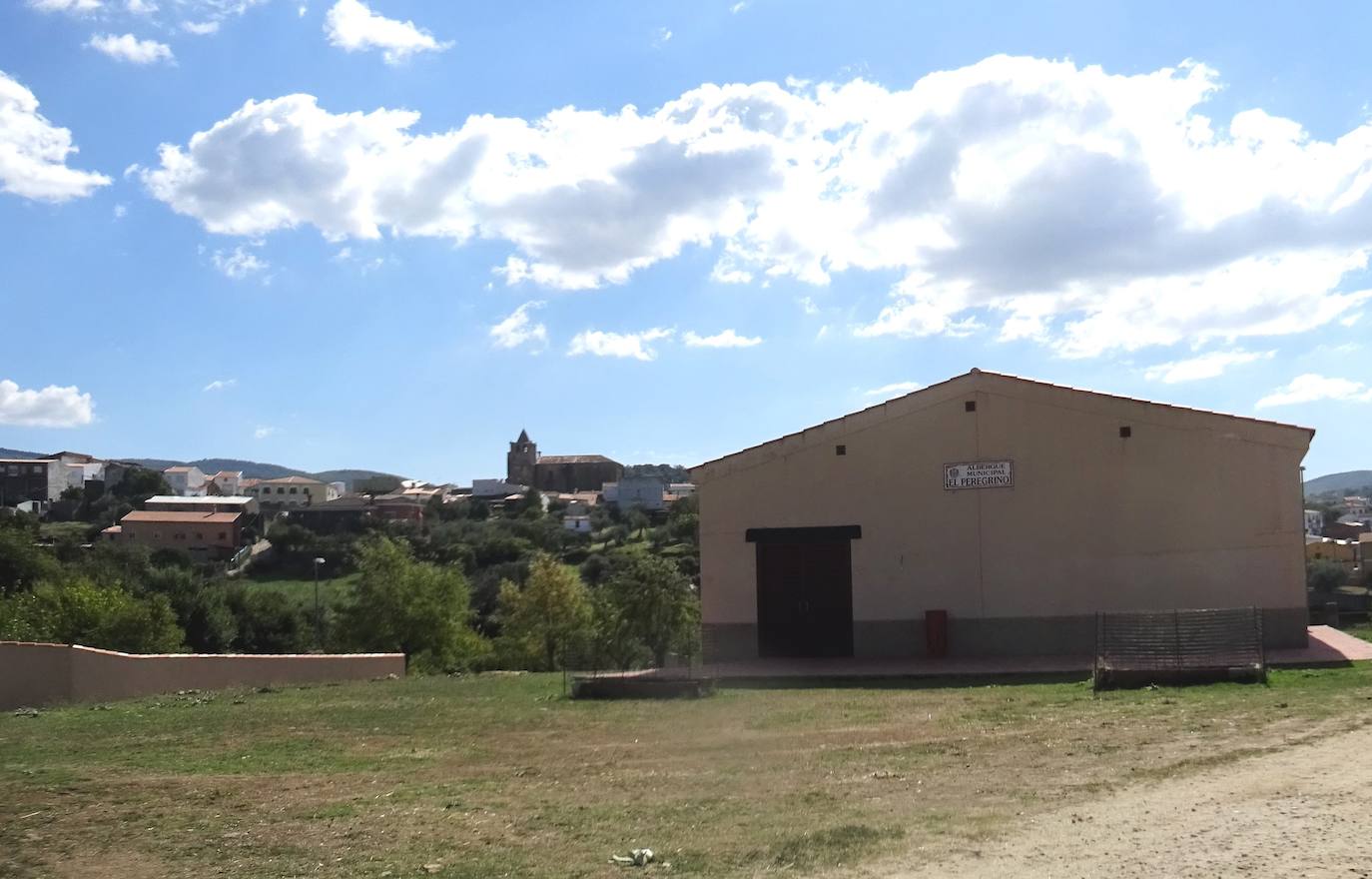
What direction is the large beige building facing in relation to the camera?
toward the camera

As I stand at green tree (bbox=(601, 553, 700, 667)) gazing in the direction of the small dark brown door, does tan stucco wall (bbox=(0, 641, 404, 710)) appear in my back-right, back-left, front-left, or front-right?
back-right

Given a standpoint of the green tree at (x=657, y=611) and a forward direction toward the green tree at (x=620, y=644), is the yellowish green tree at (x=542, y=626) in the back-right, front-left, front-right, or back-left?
front-right

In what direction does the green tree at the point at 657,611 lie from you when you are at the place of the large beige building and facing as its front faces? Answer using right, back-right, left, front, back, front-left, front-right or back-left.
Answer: right

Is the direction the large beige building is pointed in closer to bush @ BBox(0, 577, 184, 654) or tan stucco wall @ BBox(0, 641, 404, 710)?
the tan stucco wall

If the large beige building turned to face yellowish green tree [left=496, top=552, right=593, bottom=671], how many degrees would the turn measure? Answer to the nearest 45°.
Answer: approximately 135° to its right

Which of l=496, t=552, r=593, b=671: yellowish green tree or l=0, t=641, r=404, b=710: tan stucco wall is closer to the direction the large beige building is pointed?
the tan stucco wall

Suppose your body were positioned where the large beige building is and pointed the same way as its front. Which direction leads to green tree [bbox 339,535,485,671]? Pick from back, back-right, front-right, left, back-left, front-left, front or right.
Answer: back-right

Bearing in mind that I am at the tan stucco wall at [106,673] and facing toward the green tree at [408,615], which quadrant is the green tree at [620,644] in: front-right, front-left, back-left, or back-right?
front-right

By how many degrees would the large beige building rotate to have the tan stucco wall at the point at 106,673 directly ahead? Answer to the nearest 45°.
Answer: approximately 90° to its right

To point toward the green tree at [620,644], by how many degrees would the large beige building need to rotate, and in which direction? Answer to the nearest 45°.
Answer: approximately 90° to its right

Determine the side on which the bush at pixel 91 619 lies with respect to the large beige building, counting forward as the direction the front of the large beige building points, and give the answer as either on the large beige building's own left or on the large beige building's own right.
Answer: on the large beige building's own right
